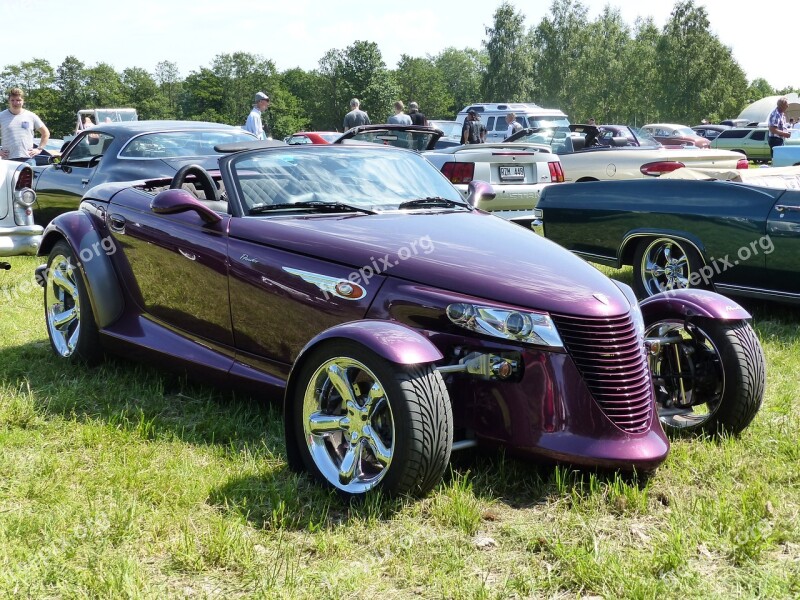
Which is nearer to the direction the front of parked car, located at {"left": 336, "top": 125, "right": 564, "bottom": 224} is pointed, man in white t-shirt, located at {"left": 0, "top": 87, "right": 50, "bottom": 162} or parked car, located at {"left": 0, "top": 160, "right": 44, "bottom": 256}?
the man in white t-shirt

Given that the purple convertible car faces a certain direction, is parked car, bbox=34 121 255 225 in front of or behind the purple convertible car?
behind

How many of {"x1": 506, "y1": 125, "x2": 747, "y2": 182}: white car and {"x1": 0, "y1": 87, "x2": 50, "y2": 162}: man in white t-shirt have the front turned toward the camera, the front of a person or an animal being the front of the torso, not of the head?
1

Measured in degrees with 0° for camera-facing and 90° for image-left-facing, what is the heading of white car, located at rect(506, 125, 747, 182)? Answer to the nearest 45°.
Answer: approximately 135°

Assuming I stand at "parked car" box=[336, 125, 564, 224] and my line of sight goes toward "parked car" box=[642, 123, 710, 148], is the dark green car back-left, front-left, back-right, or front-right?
back-right

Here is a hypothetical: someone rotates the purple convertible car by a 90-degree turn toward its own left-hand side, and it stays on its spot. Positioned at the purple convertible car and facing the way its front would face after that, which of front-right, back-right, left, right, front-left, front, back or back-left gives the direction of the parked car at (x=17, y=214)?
left

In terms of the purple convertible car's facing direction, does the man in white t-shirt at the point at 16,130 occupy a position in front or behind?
behind

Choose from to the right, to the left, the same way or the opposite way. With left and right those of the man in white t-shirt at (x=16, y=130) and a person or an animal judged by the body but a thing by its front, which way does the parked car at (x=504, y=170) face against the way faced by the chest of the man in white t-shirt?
the opposite way

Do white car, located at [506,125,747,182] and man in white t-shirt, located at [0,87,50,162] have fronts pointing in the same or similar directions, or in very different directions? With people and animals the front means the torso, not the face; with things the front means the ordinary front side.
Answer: very different directions

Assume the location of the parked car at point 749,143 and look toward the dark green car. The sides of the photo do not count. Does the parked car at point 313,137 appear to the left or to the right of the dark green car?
right

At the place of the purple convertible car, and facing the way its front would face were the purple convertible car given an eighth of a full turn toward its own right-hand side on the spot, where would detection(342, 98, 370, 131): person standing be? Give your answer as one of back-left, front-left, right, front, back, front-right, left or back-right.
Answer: back

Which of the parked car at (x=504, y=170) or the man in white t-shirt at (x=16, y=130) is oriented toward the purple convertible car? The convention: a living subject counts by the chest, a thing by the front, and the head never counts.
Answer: the man in white t-shirt
